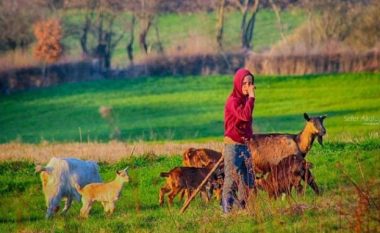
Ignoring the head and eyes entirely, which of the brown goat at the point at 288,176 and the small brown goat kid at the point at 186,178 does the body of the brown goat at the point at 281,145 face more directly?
the brown goat

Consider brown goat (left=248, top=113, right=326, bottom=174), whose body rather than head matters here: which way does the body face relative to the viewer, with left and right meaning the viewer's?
facing to the right of the viewer

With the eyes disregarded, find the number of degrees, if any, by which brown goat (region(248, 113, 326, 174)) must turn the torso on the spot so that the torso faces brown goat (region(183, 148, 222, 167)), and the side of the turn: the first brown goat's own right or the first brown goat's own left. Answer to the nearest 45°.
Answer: approximately 180°

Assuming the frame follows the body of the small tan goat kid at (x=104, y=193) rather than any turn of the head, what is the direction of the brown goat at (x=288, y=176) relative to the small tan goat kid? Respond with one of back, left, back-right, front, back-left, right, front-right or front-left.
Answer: front

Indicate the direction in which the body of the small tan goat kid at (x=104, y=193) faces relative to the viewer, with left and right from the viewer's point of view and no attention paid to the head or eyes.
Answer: facing to the right of the viewer

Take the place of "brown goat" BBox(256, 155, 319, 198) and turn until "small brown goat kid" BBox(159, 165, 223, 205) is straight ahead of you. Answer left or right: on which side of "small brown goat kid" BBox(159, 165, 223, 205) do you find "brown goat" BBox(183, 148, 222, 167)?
right
